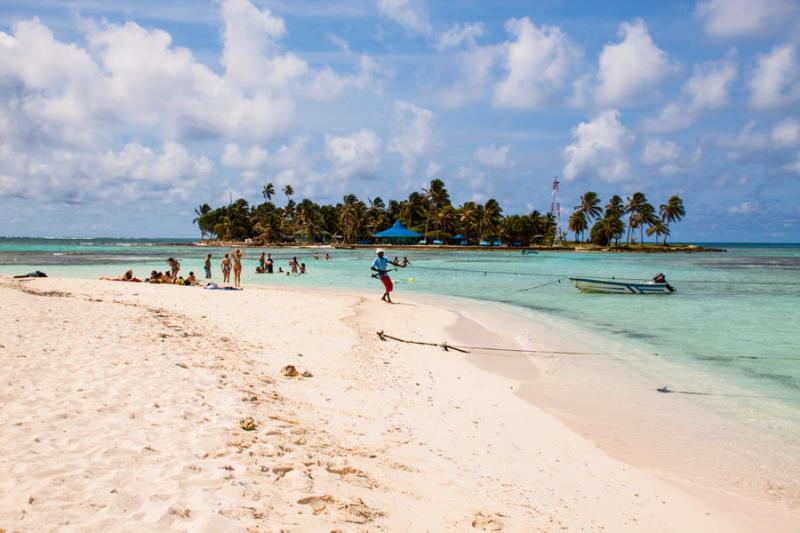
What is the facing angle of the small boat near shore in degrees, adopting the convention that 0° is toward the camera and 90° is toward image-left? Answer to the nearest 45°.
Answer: approximately 90°

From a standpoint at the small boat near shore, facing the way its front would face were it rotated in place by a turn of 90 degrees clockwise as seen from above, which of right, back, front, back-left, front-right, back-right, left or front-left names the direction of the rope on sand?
back
